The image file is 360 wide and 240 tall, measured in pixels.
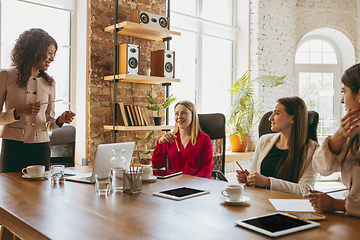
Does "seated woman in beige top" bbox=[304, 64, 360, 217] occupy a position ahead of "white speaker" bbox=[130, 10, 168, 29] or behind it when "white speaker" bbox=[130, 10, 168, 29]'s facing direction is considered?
ahead

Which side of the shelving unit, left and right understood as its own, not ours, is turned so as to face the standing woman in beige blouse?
right

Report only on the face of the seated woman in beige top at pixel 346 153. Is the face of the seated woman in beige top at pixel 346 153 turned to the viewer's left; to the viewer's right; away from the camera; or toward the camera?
to the viewer's left

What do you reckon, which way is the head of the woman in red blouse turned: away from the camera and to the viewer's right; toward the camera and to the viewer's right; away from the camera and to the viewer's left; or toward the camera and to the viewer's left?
toward the camera and to the viewer's left

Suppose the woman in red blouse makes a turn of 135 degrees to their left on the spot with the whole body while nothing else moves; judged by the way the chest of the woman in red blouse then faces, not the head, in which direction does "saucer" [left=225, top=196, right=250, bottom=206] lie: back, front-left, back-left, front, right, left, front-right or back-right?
right

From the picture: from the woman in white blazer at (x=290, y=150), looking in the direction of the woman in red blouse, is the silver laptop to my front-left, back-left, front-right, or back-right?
front-left

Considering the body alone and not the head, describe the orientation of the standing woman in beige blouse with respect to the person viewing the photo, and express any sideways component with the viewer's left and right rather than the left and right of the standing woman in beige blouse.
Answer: facing the viewer and to the right of the viewer

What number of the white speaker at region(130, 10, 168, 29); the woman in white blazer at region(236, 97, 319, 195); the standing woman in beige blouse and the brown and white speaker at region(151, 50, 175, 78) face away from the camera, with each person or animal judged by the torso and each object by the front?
0

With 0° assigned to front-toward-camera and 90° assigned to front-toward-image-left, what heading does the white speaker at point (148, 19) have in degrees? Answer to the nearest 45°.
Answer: approximately 315°

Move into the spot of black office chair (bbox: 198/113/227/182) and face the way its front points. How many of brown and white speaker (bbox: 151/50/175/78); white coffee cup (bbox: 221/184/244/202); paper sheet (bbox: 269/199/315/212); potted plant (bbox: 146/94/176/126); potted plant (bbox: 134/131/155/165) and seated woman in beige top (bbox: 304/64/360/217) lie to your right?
3

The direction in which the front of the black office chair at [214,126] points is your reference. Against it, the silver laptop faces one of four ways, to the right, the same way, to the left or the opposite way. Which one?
to the right

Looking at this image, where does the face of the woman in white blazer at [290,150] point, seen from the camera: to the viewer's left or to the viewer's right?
to the viewer's left

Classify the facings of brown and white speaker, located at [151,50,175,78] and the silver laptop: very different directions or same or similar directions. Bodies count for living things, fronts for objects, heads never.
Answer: very different directions

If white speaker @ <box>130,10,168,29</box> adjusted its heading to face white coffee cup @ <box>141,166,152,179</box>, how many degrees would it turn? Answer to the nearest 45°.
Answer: approximately 45° to its right
